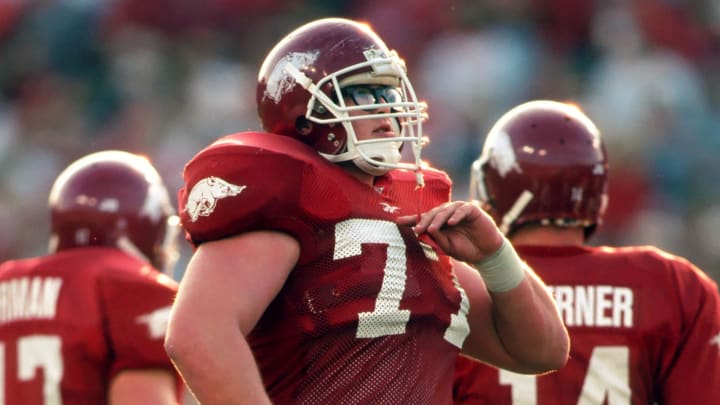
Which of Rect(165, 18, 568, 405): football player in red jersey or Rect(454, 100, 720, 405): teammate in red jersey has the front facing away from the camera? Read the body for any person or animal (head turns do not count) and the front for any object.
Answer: the teammate in red jersey

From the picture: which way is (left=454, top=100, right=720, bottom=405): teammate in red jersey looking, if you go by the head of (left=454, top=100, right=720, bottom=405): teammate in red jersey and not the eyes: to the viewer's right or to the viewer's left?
to the viewer's left

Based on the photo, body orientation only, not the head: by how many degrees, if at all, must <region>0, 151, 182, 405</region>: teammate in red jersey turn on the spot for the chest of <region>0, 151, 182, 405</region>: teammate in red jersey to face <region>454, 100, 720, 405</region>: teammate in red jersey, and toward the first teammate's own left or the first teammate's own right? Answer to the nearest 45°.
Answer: approximately 90° to the first teammate's own right

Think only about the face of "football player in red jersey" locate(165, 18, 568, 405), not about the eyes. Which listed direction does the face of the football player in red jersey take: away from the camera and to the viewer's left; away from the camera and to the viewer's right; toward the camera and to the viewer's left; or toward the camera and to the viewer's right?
toward the camera and to the viewer's right

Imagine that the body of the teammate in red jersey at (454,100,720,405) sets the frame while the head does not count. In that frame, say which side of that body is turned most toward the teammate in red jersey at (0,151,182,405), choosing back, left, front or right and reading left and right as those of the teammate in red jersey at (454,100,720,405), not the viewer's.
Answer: left

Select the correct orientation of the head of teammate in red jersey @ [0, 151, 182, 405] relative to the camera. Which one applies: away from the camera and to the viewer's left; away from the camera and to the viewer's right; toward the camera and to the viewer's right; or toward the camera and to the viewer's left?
away from the camera and to the viewer's right

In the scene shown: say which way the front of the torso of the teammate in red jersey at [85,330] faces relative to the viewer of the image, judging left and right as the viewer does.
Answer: facing away from the viewer and to the right of the viewer

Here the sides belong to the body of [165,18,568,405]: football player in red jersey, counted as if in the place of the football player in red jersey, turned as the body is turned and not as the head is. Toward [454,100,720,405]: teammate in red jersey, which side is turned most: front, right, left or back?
left

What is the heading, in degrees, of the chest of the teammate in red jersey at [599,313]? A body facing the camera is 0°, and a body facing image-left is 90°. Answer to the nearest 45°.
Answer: approximately 180°
